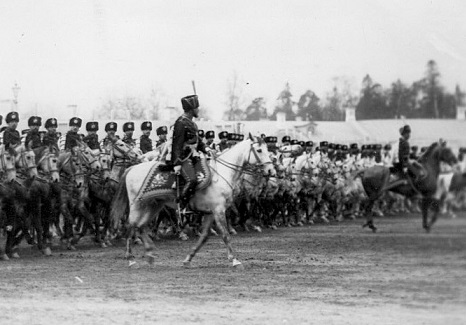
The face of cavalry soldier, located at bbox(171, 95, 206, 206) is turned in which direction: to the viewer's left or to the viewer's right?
to the viewer's right

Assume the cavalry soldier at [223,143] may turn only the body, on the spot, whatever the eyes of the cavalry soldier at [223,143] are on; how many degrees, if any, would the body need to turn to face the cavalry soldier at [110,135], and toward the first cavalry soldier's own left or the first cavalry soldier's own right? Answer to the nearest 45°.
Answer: approximately 90° to the first cavalry soldier's own right

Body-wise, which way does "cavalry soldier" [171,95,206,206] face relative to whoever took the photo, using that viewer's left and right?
facing to the right of the viewer

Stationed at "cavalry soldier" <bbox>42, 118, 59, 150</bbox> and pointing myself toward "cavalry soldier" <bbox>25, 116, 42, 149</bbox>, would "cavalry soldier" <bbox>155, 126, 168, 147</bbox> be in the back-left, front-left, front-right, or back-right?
back-right

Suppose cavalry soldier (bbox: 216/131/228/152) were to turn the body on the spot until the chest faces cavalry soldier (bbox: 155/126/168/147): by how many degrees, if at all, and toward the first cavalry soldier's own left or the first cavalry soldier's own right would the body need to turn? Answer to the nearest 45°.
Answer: approximately 90° to the first cavalry soldier's own right

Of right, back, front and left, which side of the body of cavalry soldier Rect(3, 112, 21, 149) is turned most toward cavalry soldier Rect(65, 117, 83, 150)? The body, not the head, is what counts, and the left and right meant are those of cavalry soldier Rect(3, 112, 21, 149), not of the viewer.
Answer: left

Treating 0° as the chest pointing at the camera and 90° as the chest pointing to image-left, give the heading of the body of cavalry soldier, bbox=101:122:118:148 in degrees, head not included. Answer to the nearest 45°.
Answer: approximately 315°

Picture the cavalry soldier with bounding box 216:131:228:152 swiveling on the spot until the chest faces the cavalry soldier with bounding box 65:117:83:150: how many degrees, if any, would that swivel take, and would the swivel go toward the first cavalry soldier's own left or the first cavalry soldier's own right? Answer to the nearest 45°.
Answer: approximately 90° to the first cavalry soldier's own right

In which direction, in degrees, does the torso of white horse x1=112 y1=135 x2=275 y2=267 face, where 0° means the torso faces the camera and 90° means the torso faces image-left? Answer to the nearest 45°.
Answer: approximately 270°
